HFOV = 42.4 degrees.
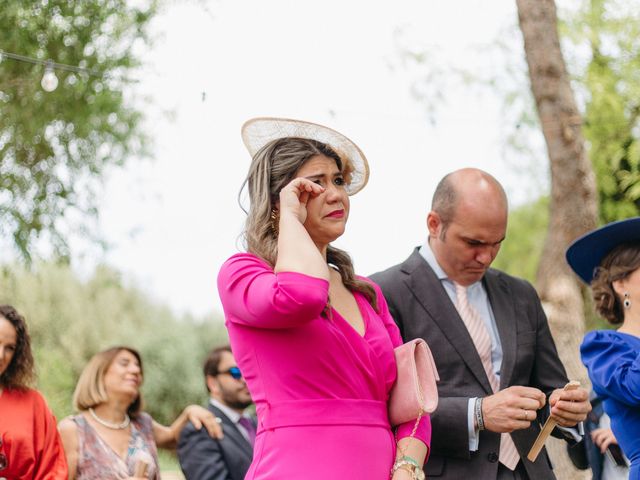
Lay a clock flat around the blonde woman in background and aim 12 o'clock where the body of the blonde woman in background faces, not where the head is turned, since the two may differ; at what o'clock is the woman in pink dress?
The woman in pink dress is roughly at 1 o'clock from the blonde woman in background.

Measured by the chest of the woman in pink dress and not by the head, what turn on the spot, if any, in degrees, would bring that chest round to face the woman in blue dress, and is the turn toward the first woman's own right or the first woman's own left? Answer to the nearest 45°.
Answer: approximately 90° to the first woman's own left

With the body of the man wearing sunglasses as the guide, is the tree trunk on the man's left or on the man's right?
on the man's left

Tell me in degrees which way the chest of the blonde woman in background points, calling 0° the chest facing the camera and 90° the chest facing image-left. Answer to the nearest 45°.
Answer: approximately 315°

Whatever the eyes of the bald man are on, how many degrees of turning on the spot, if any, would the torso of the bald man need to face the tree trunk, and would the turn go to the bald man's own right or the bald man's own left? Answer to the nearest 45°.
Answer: approximately 135° to the bald man's own left

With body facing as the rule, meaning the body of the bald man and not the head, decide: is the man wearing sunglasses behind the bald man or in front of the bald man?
behind

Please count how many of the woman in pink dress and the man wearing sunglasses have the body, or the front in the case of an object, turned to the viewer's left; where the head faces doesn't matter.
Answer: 0
